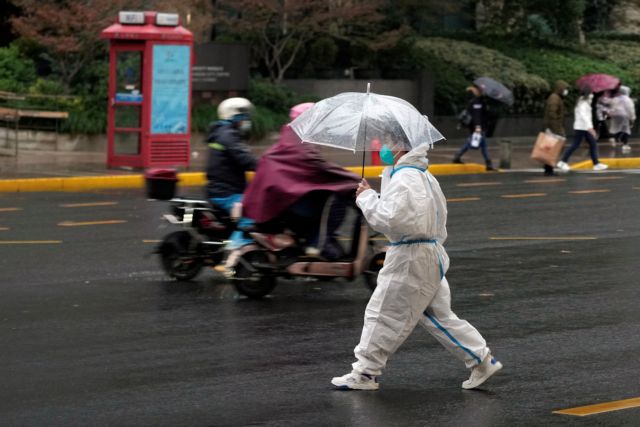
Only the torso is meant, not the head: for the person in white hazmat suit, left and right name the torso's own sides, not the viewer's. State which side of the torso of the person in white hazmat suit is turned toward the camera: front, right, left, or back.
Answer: left

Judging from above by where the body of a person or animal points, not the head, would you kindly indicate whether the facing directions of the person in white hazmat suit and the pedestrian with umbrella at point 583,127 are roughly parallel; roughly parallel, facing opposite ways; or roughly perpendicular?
roughly parallel, facing opposite ways

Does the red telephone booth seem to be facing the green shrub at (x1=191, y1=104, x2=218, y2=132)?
no

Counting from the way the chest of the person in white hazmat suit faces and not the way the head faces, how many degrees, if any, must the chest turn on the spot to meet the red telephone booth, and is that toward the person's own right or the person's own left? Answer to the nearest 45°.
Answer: approximately 90° to the person's own right

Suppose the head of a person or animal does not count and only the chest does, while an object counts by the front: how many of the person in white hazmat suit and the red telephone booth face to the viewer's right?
0

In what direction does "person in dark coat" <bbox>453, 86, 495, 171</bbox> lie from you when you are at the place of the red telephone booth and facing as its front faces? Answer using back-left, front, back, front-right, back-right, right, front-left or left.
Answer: back-left

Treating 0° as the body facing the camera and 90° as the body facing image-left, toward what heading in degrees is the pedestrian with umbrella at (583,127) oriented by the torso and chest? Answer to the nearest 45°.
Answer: approximately 270°

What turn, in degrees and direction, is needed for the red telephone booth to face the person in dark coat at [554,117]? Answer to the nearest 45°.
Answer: approximately 135° to its left
